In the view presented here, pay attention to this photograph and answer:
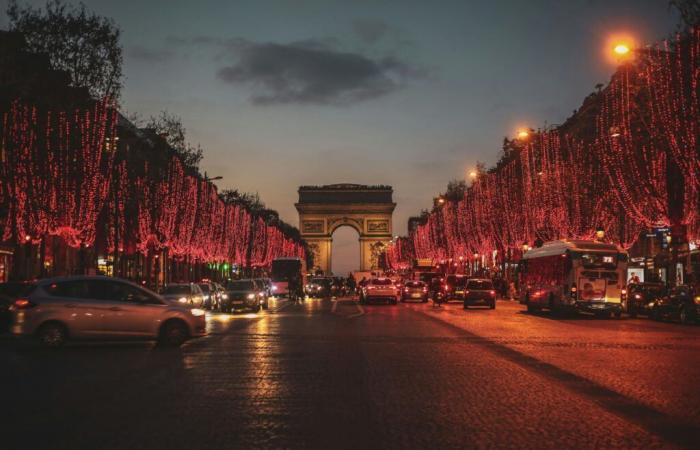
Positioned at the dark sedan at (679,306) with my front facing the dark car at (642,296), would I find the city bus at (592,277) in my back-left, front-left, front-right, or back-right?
front-left

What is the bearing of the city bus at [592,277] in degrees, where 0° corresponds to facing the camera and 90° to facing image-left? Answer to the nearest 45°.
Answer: approximately 135°

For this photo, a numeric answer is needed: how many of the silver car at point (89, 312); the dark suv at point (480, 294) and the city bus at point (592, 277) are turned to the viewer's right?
1

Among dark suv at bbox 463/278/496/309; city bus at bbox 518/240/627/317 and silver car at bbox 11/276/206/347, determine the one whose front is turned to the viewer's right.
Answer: the silver car

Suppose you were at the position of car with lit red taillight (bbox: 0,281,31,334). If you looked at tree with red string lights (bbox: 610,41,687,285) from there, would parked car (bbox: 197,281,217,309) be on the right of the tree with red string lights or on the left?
left

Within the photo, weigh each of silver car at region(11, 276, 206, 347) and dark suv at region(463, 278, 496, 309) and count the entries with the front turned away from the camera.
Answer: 1

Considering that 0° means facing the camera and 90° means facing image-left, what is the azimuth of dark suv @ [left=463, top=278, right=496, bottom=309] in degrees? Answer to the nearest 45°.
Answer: approximately 180°

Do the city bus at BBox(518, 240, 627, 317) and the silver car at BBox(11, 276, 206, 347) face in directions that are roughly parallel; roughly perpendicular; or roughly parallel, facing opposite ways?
roughly perpendicular

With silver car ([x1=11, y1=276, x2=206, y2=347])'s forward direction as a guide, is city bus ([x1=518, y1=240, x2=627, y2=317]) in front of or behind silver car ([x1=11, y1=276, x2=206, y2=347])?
in front

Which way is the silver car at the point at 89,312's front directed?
to the viewer's right

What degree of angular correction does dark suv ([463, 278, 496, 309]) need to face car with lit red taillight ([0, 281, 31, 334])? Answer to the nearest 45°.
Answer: approximately 135° to its left

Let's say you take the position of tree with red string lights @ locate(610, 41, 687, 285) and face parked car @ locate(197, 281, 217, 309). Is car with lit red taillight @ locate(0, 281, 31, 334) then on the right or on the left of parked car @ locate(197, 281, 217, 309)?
left

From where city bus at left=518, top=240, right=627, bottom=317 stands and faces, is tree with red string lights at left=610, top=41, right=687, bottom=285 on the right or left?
on its right

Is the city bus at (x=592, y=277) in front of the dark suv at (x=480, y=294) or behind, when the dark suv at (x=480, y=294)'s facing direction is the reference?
behind

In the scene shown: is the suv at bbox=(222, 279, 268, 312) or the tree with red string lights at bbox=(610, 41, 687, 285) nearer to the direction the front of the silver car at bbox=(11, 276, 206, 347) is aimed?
the tree with red string lights
